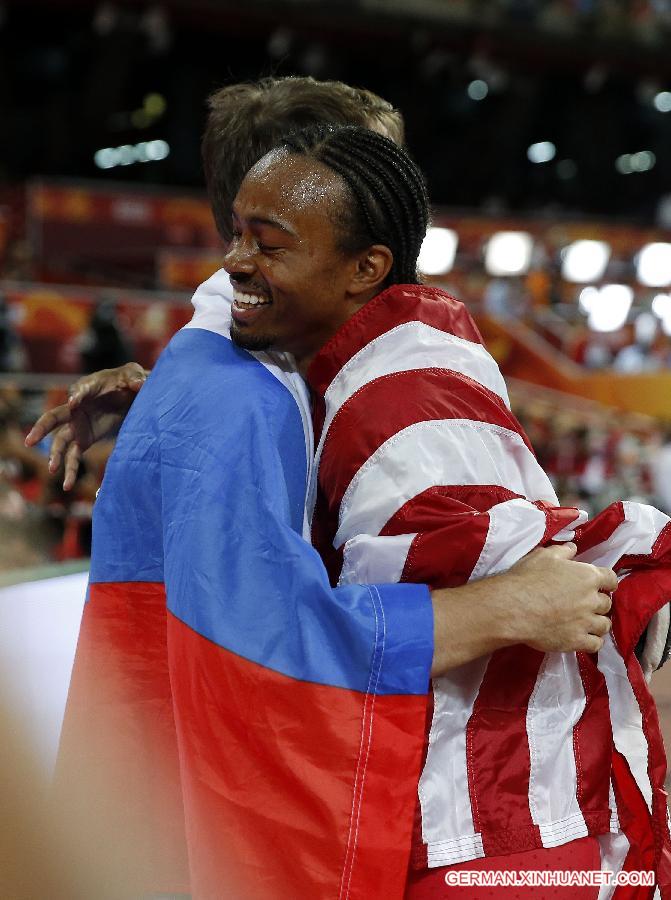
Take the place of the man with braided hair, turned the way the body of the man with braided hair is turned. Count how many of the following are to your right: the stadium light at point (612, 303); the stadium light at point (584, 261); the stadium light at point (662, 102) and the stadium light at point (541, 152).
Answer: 4

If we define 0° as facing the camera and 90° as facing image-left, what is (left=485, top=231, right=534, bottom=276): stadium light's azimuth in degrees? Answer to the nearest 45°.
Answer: approximately 0°

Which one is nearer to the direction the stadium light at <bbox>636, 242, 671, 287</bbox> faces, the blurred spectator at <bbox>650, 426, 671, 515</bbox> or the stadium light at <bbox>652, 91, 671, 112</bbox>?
the blurred spectator

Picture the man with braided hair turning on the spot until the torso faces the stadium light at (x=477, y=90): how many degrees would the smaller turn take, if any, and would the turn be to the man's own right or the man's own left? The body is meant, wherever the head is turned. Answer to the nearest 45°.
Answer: approximately 90° to the man's own right

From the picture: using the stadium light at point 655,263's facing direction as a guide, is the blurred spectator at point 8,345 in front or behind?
in front

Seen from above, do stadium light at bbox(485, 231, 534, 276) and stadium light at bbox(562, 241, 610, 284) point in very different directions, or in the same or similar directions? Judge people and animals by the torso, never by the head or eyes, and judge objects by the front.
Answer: same or similar directions

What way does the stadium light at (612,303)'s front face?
toward the camera

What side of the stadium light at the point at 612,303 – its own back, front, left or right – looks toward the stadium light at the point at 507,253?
right

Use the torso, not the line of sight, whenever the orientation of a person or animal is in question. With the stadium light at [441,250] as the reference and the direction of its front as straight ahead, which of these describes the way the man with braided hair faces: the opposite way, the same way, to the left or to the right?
to the right

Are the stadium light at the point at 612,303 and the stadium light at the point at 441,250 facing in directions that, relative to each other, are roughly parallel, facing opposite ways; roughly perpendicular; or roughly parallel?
roughly parallel

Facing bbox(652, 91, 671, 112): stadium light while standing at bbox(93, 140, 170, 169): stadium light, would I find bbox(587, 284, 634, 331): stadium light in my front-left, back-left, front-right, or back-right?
front-right

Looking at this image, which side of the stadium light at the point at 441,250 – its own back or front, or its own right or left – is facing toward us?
front

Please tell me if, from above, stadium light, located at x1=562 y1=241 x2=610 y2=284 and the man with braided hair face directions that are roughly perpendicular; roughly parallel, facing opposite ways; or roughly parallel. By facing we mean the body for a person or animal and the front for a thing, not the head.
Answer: roughly perpendicular

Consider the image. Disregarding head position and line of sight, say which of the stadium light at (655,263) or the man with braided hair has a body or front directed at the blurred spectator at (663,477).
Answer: the stadium light

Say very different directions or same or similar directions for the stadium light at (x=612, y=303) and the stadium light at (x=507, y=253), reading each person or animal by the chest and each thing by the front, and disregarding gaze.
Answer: same or similar directions

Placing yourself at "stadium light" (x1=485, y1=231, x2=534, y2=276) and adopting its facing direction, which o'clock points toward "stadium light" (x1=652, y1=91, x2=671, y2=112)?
"stadium light" (x1=652, y1=91, x2=671, y2=112) is roughly at 7 o'clock from "stadium light" (x1=485, y1=231, x2=534, y2=276).

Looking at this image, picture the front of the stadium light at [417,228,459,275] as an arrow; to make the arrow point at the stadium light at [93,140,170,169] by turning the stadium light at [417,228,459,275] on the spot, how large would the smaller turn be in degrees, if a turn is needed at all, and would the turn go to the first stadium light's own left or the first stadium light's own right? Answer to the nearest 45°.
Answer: approximately 135° to the first stadium light's own right
